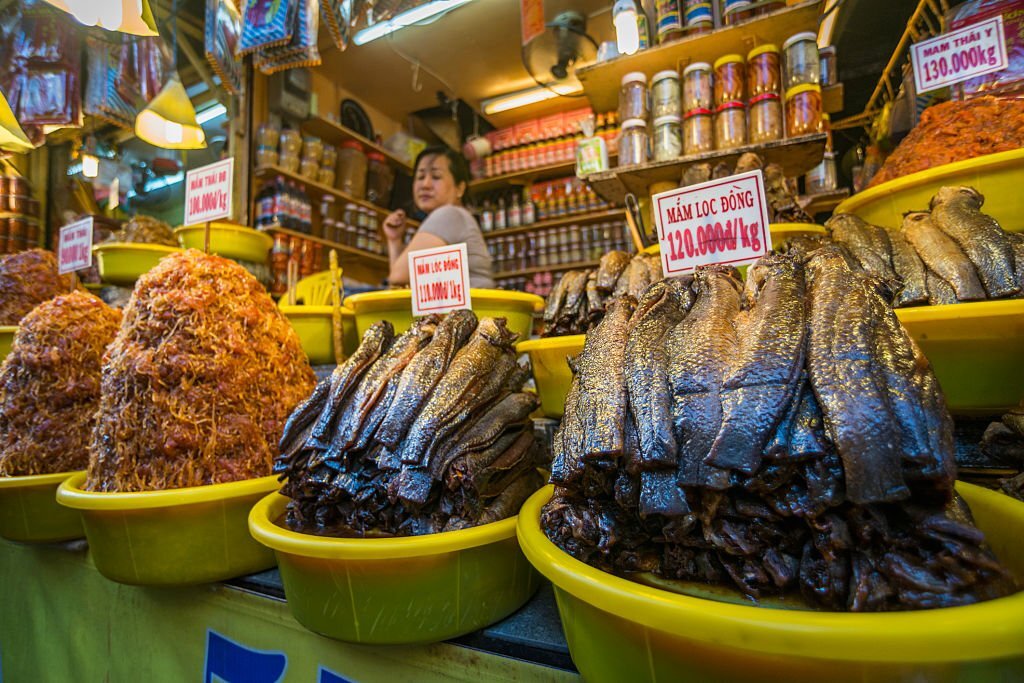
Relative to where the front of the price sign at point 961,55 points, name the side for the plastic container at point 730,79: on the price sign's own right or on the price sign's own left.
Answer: on the price sign's own right

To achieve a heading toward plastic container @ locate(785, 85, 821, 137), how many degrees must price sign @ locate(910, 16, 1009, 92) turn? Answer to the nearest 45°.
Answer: approximately 135° to its right

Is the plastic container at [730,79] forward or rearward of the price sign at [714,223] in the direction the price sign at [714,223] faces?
rearward

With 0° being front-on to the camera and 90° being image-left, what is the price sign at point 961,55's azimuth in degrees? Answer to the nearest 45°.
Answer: approximately 0°

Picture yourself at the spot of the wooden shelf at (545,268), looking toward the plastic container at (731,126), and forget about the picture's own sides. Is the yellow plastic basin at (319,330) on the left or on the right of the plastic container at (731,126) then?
right

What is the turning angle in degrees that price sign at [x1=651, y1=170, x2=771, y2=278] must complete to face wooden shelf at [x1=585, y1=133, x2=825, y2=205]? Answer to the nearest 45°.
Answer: approximately 180°

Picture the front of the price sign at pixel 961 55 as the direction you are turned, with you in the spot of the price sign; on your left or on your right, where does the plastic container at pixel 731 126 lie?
on your right

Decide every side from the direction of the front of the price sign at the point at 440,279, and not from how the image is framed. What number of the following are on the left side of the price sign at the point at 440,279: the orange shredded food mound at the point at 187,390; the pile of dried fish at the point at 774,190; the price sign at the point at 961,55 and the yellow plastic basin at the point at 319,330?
2

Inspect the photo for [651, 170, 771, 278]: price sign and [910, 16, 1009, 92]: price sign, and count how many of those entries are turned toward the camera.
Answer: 2

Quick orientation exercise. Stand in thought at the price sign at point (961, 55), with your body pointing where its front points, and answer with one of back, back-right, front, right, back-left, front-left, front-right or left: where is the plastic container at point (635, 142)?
right
